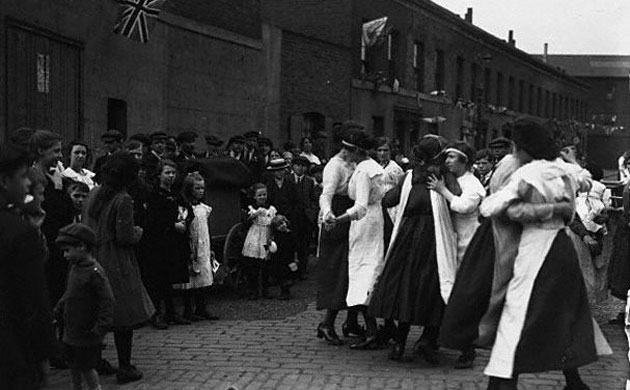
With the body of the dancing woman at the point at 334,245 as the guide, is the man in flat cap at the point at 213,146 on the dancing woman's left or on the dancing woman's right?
on the dancing woman's left

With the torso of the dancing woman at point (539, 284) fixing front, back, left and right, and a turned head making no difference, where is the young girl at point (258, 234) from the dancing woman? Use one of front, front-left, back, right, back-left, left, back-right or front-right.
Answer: front

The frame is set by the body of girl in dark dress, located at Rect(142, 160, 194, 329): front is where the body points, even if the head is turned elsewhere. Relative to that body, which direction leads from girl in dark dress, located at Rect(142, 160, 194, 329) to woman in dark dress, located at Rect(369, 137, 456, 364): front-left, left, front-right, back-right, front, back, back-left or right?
front

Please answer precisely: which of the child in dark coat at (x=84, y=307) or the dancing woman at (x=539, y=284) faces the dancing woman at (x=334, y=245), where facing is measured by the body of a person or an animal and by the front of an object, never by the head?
the dancing woman at (x=539, y=284)

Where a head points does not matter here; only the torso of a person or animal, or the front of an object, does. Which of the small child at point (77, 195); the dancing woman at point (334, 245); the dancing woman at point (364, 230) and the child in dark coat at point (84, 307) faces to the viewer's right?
the dancing woman at point (334, 245)

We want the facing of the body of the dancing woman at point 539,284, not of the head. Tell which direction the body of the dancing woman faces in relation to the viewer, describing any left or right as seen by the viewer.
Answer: facing away from the viewer and to the left of the viewer

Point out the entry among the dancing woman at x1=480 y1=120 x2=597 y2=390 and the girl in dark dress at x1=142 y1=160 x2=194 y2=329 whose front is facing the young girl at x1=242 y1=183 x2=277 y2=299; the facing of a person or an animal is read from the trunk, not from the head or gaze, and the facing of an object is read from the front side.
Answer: the dancing woman

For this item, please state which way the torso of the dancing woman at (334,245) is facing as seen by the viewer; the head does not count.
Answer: to the viewer's right

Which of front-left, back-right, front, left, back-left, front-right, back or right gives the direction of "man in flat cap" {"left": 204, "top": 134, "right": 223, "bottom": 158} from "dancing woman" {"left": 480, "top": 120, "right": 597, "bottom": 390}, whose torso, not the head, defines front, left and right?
front

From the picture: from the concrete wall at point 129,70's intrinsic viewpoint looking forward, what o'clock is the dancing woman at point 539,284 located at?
The dancing woman is roughly at 1 o'clock from the concrete wall.

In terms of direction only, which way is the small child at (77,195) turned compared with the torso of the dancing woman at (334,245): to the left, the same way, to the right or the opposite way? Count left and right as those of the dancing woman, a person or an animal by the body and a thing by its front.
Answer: to the right

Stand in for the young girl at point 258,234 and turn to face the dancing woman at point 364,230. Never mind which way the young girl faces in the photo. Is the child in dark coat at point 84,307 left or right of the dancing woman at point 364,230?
right
